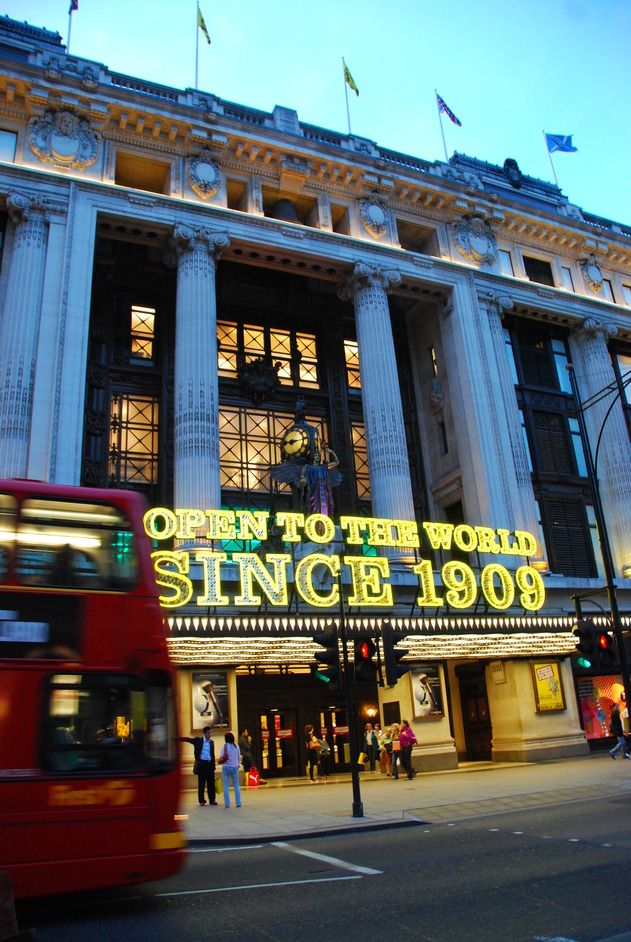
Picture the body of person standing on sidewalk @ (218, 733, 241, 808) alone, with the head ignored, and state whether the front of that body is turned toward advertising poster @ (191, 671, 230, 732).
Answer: yes

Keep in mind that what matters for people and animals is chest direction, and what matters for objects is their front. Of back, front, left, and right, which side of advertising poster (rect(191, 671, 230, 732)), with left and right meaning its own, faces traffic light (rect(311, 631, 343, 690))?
front

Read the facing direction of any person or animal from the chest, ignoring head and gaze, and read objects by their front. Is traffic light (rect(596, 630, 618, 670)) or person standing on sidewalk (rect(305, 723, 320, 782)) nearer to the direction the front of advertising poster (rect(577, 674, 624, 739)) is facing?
the traffic light

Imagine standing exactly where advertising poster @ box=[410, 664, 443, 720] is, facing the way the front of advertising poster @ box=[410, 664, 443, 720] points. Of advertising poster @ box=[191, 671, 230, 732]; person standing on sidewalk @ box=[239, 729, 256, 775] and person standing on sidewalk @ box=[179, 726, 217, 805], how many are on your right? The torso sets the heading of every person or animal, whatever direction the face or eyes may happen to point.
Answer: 3

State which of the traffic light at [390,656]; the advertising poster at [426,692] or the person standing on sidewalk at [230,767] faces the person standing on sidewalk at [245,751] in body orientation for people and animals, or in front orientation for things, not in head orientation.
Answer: the person standing on sidewalk at [230,767]

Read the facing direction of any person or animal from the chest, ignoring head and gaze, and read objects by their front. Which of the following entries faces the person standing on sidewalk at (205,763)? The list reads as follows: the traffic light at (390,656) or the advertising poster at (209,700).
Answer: the advertising poster

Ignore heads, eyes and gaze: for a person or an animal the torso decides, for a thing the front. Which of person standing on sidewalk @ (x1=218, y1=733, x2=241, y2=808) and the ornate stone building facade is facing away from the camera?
the person standing on sidewalk

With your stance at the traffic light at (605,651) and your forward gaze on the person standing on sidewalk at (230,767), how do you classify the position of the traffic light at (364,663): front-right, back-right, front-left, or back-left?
front-left

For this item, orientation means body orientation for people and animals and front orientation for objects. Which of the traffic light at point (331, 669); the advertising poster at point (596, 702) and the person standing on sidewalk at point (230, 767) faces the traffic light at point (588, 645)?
the advertising poster

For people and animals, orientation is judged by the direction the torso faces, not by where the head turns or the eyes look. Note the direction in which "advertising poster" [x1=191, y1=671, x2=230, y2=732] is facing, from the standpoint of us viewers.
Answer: facing the viewer

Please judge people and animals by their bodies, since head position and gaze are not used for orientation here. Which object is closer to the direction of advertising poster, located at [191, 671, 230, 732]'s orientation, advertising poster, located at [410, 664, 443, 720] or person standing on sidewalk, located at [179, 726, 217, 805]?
the person standing on sidewalk

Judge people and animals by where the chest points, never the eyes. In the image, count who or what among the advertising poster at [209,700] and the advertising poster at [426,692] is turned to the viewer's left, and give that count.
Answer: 0

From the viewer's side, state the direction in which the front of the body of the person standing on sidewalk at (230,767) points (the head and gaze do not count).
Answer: away from the camera
